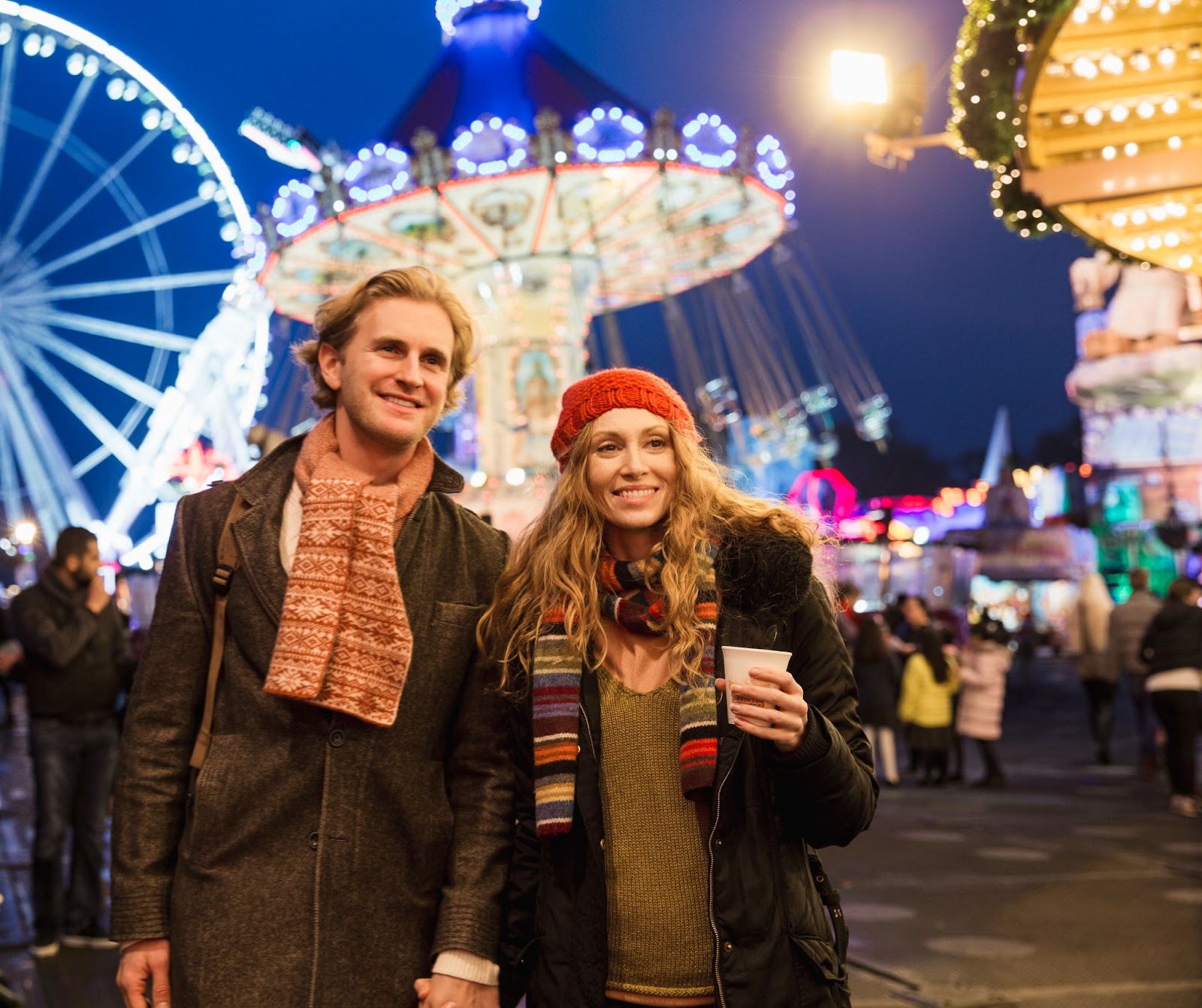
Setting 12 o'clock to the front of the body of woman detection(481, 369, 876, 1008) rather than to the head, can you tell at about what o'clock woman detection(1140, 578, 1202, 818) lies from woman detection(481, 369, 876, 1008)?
woman detection(1140, 578, 1202, 818) is roughly at 7 o'clock from woman detection(481, 369, 876, 1008).

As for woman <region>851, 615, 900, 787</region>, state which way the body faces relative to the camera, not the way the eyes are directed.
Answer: away from the camera

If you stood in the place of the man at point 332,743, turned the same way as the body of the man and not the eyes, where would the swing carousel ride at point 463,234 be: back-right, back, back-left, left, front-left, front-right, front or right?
back

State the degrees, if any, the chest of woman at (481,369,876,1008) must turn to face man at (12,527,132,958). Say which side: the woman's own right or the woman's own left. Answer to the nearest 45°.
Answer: approximately 135° to the woman's own right

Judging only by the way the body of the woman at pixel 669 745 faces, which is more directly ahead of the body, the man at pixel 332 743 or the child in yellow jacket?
the man

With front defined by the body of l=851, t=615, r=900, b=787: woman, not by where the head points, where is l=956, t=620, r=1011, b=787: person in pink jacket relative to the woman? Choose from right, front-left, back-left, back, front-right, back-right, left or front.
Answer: right

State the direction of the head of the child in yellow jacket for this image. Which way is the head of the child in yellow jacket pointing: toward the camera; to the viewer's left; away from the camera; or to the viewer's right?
away from the camera
